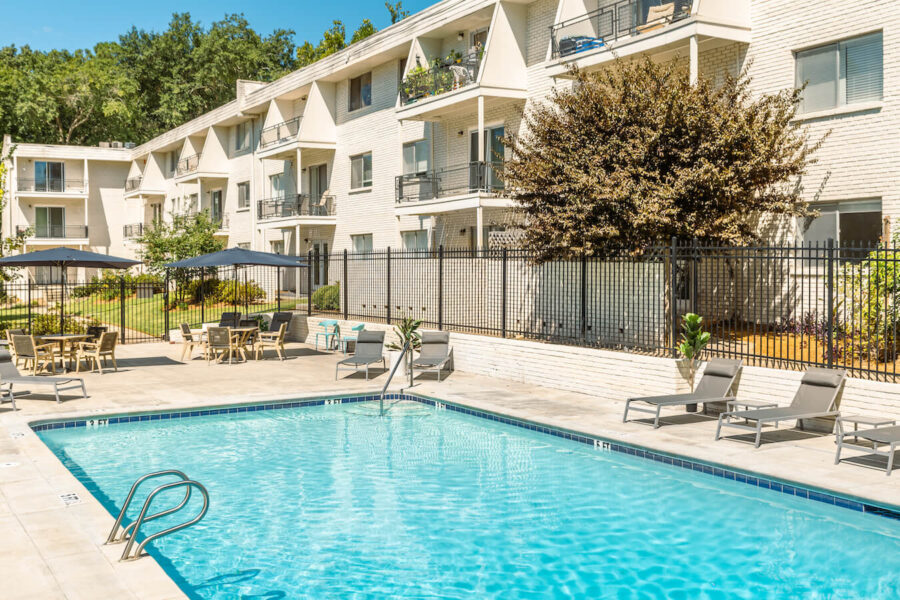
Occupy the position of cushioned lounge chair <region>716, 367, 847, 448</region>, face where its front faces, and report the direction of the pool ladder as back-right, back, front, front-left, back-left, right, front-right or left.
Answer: front

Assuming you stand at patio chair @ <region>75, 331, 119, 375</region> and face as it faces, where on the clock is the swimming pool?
The swimming pool is roughly at 7 o'clock from the patio chair.

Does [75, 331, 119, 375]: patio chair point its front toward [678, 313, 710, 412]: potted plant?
no

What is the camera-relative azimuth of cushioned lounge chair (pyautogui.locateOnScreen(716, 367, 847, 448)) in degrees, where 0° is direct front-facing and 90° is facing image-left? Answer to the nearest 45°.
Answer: approximately 45°

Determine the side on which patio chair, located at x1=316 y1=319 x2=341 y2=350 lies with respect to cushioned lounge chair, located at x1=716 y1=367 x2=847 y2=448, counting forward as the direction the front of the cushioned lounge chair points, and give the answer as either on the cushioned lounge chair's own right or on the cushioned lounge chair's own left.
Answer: on the cushioned lounge chair's own right

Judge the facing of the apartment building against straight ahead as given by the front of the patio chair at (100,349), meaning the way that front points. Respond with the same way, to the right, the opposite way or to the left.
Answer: to the left

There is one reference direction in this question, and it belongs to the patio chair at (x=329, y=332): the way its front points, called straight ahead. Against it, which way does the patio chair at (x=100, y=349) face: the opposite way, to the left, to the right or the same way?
to the right

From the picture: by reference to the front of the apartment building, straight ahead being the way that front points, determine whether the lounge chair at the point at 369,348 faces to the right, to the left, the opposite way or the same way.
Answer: the same way

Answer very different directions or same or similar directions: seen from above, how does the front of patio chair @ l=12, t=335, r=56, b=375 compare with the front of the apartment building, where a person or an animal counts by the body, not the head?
very different directions

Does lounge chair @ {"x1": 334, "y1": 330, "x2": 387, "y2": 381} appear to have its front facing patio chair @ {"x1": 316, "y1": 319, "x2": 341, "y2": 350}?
no

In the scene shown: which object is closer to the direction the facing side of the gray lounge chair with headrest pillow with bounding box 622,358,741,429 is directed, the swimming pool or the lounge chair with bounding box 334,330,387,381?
the swimming pool

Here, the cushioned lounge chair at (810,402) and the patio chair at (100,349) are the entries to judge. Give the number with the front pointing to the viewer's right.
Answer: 0

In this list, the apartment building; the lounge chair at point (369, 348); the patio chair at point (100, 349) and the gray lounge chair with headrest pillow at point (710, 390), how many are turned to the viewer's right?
0

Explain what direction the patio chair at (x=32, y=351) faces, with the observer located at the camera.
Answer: facing away from the viewer and to the right of the viewer

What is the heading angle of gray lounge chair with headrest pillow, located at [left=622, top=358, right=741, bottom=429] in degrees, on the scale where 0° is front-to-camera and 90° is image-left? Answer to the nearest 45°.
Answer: approximately 45°

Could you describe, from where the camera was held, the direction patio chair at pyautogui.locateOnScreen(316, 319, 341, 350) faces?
facing the viewer and to the left of the viewer
